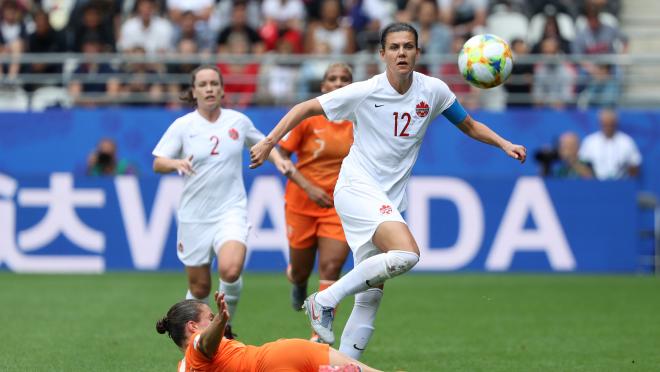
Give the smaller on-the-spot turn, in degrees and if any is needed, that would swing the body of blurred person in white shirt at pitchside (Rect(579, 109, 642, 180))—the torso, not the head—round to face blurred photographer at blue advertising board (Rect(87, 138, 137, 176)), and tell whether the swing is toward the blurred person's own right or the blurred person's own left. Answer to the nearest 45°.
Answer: approximately 90° to the blurred person's own right

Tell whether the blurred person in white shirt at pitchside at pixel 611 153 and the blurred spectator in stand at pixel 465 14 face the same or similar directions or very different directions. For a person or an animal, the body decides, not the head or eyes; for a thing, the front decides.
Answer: same or similar directions

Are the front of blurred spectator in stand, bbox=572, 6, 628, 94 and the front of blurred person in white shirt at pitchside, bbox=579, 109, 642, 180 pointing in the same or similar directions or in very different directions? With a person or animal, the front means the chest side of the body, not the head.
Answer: same or similar directions

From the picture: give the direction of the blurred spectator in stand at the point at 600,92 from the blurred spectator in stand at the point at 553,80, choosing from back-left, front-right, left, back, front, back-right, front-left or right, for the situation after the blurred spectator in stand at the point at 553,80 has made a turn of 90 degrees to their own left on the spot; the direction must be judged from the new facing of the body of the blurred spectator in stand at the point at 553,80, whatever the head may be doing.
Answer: front

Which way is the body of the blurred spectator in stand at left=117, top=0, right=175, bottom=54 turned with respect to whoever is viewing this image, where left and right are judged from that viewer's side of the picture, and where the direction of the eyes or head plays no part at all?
facing the viewer

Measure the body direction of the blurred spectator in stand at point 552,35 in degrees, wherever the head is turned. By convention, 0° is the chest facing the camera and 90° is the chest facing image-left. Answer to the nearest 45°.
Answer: approximately 0°

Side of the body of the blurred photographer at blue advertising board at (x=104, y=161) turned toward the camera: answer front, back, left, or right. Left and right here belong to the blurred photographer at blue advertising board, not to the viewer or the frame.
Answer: front

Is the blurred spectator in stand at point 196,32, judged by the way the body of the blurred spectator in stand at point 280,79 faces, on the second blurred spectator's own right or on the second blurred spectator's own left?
on the second blurred spectator's own right

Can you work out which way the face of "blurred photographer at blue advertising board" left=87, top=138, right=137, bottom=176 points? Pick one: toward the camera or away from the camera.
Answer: toward the camera

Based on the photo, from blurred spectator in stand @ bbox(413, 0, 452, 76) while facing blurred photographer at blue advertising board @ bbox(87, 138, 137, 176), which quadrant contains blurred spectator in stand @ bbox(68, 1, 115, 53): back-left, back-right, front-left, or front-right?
front-right

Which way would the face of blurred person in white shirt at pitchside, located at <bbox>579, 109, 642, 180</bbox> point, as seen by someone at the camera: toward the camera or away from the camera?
toward the camera

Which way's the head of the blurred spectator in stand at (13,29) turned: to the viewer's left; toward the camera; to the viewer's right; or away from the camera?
toward the camera

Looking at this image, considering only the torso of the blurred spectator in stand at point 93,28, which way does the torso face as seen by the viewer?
toward the camera

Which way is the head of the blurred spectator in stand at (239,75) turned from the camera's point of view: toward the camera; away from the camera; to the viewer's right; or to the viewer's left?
toward the camera
